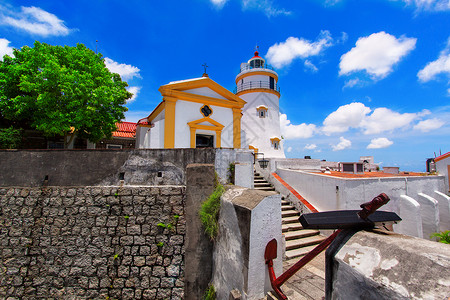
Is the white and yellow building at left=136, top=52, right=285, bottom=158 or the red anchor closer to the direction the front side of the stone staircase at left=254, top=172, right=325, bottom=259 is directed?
the red anchor

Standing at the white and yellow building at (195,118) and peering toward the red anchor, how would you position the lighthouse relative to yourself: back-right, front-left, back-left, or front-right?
back-left

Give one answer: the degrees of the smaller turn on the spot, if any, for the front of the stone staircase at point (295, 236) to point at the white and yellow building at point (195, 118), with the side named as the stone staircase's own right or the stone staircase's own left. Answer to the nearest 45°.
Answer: approximately 180°

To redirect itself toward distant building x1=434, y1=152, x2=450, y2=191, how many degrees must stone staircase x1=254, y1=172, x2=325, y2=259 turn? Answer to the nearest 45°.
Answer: approximately 90° to its left

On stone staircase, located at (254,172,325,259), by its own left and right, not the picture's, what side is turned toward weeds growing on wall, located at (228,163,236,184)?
right

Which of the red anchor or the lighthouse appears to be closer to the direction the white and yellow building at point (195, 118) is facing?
the red anchor

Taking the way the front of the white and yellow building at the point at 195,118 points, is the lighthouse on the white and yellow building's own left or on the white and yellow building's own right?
on the white and yellow building's own left

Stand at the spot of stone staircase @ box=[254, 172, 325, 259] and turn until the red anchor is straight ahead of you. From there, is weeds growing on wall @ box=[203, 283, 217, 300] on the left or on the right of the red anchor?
right

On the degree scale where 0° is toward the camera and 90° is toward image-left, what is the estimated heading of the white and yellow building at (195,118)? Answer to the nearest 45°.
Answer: approximately 315°

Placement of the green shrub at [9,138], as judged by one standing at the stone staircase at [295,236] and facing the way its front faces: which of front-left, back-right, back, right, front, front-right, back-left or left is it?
back-right

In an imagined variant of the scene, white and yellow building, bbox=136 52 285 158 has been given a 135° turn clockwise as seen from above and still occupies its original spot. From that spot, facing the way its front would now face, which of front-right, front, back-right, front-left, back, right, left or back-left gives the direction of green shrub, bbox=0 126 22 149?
front
